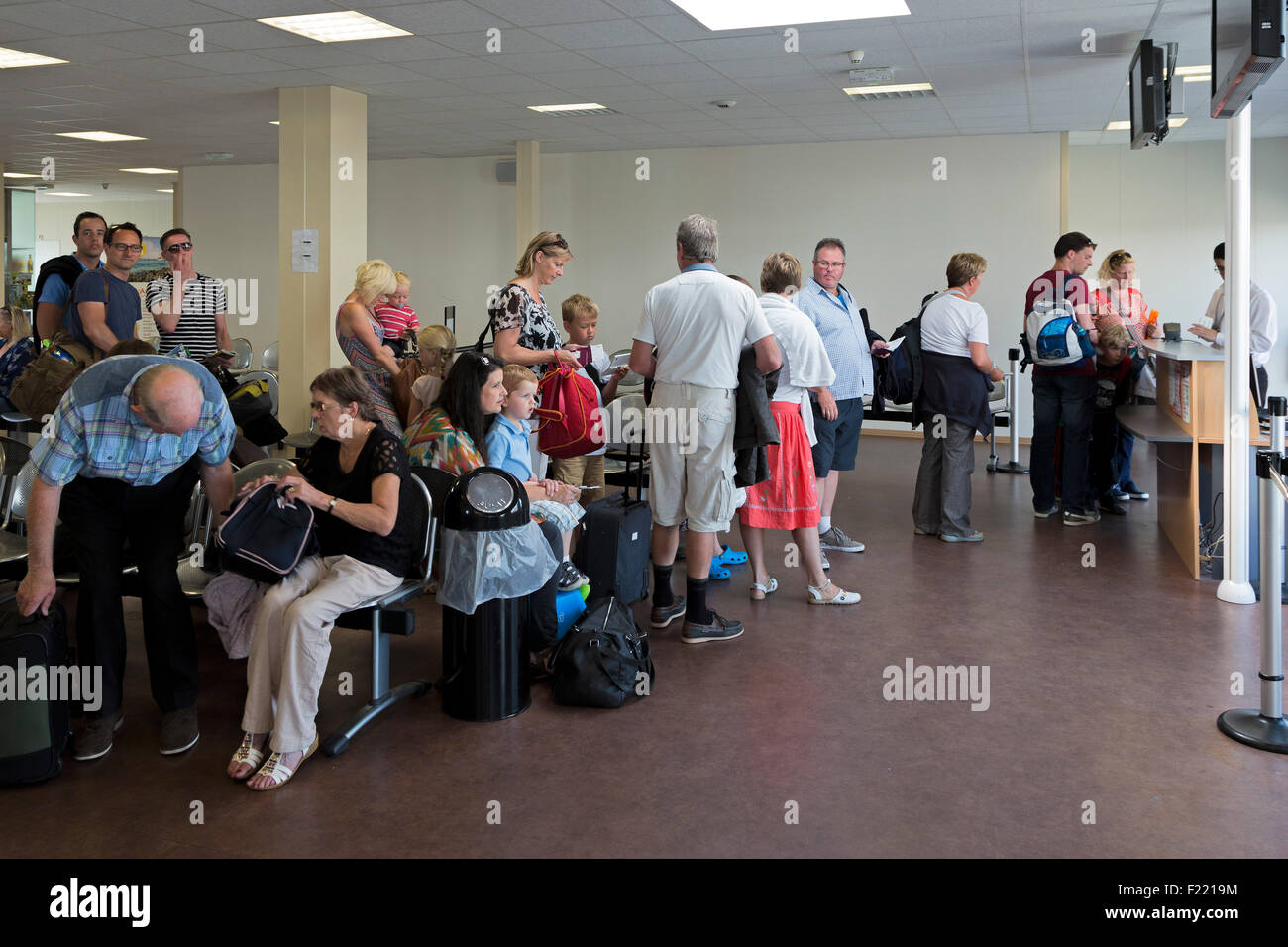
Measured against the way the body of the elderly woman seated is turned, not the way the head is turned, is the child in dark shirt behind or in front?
behind

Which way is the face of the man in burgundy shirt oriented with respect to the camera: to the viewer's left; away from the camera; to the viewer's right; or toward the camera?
to the viewer's right

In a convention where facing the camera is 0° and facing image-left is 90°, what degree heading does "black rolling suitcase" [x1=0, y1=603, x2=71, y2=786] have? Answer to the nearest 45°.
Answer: approximately 0°

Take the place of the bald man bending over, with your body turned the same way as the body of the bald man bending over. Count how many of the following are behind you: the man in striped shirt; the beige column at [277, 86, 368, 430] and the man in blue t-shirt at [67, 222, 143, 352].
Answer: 3

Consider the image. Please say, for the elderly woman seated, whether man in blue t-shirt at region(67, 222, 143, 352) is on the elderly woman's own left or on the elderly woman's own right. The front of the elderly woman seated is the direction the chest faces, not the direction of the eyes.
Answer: on the elderly woman's own right

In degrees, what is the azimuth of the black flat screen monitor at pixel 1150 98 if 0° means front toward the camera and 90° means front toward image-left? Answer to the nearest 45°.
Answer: approximately 90°

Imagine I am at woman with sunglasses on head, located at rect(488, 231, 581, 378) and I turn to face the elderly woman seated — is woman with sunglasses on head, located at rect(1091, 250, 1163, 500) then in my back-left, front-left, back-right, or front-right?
back-left

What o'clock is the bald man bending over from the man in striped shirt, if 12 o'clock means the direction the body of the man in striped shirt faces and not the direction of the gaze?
The bald man bending over is roughly at 12 o'clock from the man in striped shirt.
